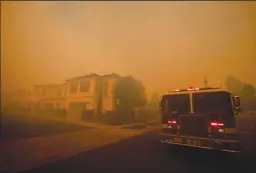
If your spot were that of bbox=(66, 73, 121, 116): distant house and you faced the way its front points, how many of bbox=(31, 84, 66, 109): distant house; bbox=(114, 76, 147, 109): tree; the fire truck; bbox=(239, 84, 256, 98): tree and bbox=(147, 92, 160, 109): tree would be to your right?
1

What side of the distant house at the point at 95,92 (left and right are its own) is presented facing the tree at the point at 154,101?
left

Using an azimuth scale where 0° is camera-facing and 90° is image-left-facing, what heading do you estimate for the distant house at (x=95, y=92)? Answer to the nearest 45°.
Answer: approximately 45°

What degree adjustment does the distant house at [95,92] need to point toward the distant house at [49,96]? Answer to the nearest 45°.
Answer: approximately 90° to its right

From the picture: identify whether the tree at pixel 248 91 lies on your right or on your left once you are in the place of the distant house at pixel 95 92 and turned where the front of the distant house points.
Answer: on your left

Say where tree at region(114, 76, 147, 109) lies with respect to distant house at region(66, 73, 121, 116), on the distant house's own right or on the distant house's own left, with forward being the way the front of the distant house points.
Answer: on the distant house's own left
